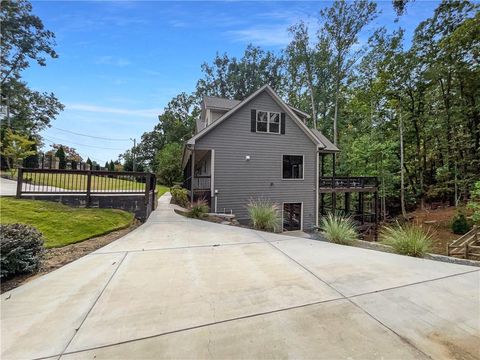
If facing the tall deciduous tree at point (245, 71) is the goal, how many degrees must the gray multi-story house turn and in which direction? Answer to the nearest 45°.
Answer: approximately 90° to its right

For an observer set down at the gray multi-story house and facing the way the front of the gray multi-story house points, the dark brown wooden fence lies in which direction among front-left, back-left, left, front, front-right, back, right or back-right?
front-left

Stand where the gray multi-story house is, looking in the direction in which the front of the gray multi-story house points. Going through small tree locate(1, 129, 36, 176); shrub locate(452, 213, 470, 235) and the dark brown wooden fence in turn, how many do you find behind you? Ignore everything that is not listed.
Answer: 1

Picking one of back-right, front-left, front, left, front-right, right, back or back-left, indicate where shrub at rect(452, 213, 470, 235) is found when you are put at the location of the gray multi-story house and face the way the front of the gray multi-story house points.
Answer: back

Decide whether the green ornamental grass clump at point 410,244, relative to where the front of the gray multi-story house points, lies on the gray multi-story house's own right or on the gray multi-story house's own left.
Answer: on the gray multi-story house's own left

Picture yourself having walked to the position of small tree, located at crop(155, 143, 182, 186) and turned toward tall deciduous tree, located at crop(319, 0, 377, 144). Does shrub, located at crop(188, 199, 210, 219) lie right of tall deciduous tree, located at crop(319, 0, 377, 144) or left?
right

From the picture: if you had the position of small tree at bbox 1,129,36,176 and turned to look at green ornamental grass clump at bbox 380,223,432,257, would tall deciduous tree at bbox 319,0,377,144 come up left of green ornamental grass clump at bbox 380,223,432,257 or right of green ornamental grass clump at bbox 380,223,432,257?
left

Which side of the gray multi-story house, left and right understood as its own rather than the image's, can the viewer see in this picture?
left

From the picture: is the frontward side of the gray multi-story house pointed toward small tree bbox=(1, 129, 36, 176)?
yes
